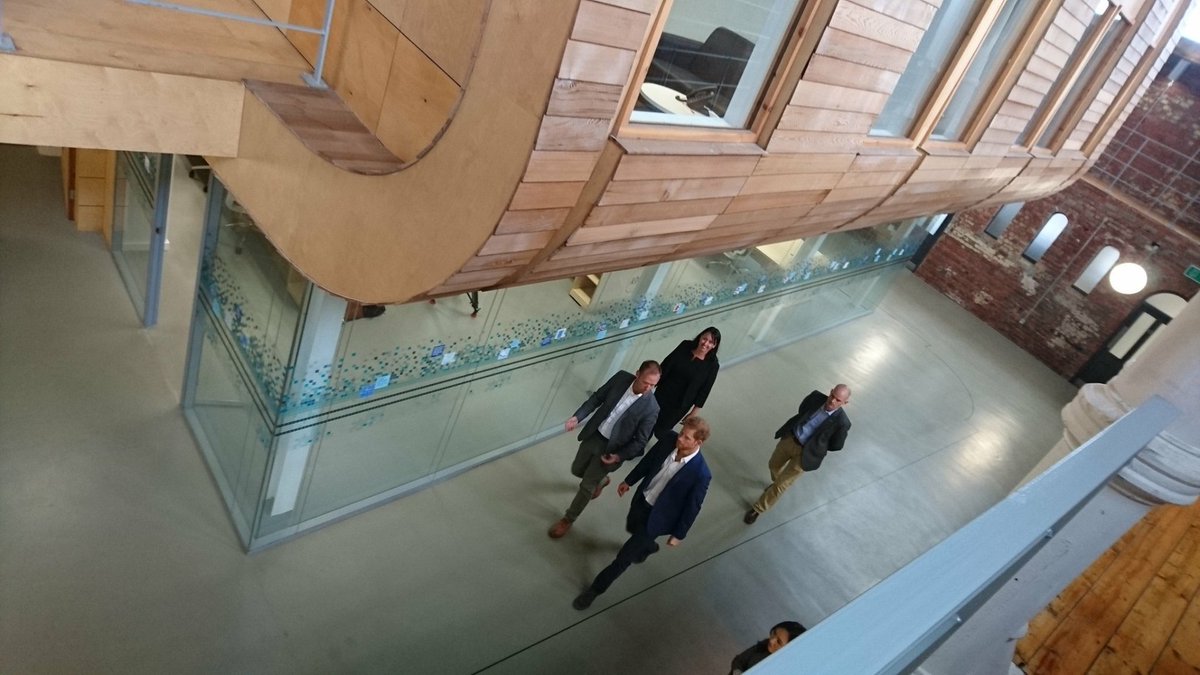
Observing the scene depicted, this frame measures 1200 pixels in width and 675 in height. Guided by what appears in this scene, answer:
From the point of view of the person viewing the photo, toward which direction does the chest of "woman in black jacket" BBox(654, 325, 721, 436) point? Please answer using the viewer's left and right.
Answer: facing the viewer

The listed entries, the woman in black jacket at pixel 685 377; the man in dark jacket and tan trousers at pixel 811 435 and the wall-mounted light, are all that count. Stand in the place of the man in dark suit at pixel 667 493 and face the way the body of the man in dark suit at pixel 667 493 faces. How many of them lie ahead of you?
0

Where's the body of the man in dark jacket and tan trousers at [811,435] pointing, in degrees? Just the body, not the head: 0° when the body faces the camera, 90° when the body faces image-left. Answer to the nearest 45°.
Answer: approximately 45°

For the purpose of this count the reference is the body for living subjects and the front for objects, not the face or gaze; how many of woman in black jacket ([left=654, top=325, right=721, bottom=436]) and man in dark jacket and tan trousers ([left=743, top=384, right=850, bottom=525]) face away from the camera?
0

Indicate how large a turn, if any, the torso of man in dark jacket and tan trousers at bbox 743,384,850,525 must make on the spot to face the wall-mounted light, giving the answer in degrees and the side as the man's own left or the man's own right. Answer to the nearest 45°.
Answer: approximately 135° to the man's own right

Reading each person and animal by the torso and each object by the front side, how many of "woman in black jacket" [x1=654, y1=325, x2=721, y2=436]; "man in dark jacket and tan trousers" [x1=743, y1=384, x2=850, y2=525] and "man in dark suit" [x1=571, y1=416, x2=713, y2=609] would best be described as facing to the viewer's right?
0

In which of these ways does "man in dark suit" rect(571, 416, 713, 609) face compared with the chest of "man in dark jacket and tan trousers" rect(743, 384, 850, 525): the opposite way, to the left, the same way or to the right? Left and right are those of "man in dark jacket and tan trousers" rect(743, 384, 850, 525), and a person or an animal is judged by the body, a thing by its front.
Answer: the same way

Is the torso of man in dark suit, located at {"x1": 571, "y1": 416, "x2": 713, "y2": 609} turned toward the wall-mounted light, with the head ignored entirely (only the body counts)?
no

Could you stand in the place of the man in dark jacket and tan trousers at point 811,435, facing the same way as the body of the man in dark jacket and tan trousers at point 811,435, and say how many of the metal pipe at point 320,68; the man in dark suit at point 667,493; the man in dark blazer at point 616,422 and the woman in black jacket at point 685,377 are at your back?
0

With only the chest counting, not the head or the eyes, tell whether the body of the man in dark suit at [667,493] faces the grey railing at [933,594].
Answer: no

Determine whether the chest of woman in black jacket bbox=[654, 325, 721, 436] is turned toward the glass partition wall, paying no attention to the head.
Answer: no

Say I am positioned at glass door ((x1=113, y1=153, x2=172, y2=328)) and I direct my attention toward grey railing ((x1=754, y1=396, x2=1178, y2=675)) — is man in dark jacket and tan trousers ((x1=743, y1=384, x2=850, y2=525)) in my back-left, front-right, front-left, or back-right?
front-left

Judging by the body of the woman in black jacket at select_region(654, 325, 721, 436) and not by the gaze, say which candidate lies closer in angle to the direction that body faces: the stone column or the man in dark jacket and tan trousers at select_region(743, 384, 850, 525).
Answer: the stone column
